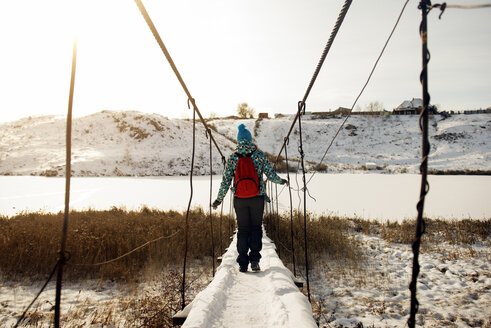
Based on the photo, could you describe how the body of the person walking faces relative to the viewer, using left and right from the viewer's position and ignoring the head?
facing away from the viewer
